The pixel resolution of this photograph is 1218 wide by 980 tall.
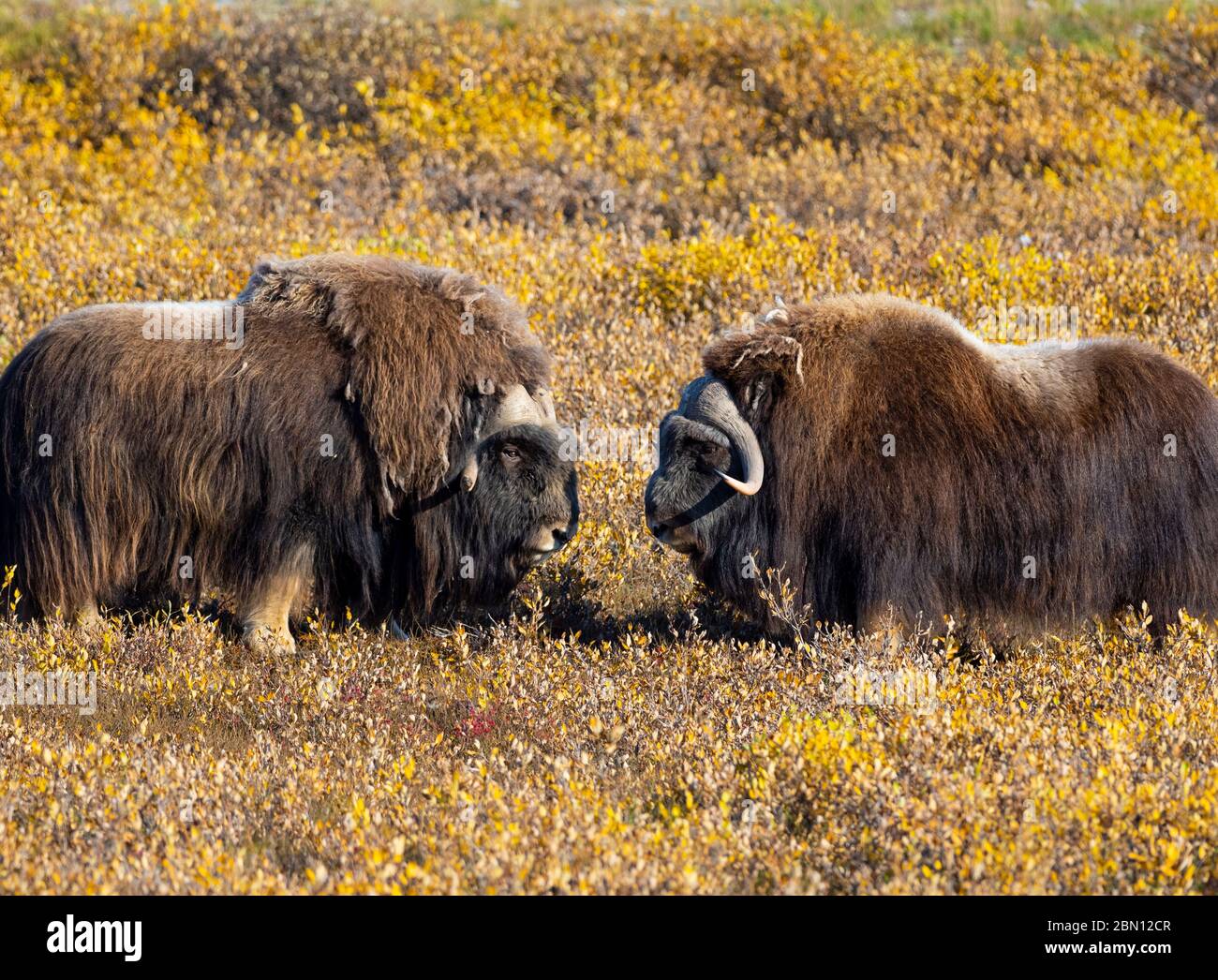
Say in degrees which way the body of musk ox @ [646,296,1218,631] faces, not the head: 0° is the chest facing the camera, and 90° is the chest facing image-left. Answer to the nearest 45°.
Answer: approximately 90°

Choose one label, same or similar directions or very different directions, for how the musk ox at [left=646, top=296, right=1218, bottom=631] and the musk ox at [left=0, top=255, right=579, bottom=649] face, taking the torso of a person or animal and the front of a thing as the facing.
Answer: very different directions

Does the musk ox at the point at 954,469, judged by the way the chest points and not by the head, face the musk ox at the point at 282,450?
yes

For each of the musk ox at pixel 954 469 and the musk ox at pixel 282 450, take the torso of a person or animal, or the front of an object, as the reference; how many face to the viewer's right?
1

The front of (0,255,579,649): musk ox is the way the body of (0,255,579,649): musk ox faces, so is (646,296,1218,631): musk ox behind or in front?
in front

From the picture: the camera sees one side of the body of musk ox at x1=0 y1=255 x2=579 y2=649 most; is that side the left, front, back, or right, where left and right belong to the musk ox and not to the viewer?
right
